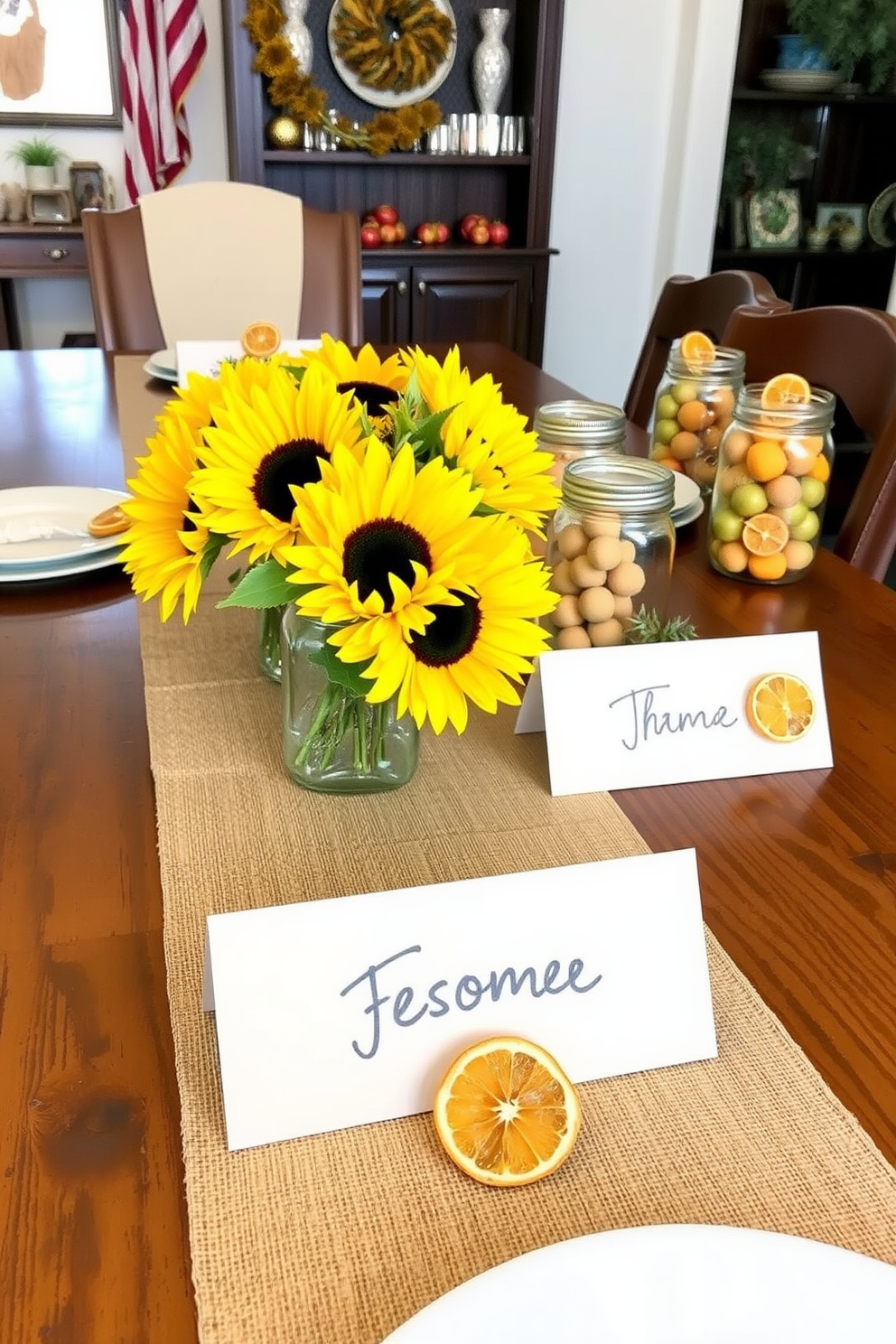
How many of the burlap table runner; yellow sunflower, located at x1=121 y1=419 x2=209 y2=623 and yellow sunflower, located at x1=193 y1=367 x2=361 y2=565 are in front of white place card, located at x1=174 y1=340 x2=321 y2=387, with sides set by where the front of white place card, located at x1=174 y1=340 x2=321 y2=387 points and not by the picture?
3

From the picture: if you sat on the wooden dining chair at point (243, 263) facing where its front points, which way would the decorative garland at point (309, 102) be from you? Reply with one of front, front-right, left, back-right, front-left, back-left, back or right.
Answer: back

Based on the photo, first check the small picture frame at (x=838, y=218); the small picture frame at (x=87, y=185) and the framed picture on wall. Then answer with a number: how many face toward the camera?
3

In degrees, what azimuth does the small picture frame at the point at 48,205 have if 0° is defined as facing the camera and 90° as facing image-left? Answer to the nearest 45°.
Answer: approximately 0°

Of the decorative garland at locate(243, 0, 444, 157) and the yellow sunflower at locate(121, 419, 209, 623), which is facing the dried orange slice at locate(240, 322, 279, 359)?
the decorative garland

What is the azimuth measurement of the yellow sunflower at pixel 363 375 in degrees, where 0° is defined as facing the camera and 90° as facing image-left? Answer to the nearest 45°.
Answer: approximately 0°

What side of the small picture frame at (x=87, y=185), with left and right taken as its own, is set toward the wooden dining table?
front
